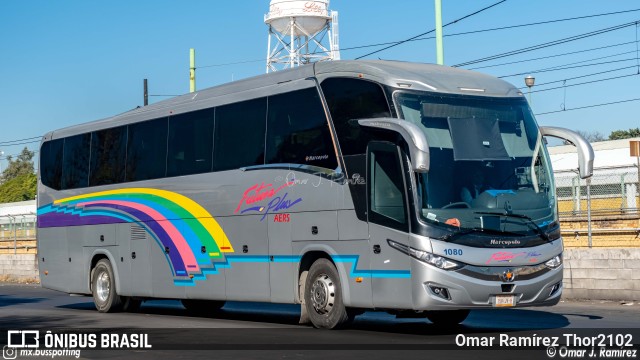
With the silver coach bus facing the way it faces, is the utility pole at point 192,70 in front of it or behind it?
behind

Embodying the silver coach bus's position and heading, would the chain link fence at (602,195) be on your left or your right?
on your left

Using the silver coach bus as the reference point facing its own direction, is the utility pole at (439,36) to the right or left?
on its left

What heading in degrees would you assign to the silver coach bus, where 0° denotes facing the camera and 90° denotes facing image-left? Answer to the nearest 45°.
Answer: approximately 315°
